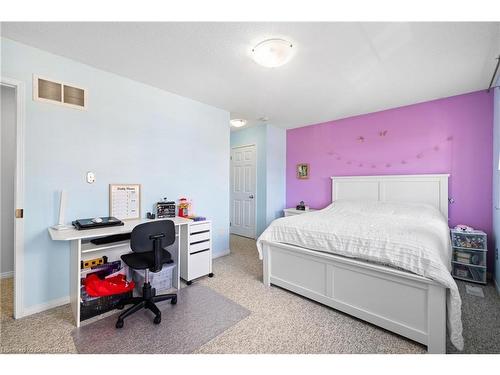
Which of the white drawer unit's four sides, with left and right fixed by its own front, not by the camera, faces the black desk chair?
right

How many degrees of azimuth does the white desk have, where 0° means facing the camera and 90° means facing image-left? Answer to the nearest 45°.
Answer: approximately 315°

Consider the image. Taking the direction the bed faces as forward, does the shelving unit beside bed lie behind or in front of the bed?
behind

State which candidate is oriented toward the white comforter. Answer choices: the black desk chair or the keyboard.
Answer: the keyboard

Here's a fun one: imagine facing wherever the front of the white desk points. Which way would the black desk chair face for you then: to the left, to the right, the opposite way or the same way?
the opposite way

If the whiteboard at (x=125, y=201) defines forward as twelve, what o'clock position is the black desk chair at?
The black desk chair is roughly at 1 o'clock from the whiteboard.

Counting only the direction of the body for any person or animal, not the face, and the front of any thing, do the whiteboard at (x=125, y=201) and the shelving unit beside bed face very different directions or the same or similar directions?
very different directions

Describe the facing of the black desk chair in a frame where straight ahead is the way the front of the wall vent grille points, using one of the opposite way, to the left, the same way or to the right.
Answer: the opposite way
